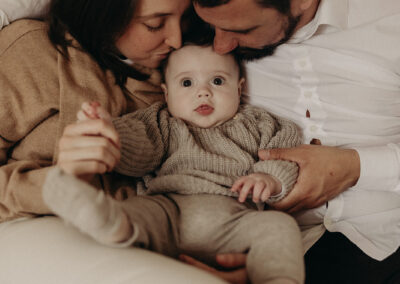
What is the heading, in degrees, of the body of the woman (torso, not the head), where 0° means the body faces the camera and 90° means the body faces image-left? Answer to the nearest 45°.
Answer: approximately 315°

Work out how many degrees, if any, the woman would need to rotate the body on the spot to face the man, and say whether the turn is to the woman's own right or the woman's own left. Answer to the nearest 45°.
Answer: approximately 45° to the woman's own left

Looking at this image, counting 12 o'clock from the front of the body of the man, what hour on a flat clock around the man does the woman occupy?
The woman is roughly at 1 o'clock from the man.

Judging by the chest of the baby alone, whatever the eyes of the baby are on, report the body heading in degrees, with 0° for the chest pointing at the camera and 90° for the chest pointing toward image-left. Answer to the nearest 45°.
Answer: approximately 0°

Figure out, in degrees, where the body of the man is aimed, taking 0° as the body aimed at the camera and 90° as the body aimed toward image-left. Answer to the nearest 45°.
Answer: approximately 45°
